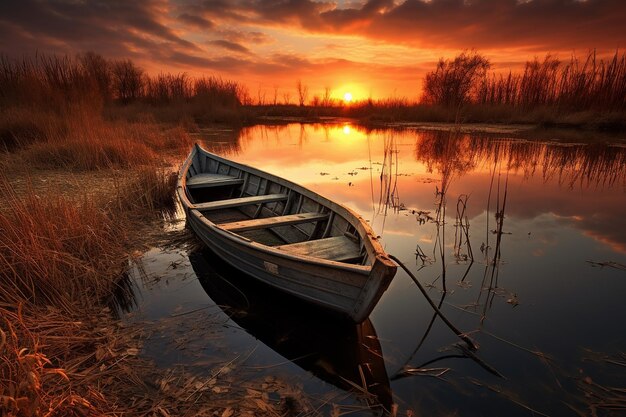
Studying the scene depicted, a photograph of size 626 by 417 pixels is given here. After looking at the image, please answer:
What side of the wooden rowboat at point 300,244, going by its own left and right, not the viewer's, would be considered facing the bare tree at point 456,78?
left

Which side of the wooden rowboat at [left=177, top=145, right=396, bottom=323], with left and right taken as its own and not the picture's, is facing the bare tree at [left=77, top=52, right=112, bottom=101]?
back

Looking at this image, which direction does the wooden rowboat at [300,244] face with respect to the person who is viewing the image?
facing the viewer and to the right of the viewer

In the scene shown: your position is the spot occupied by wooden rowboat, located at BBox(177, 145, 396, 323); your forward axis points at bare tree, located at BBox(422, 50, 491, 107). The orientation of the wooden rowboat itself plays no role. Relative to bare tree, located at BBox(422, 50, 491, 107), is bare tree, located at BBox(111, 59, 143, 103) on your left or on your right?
left

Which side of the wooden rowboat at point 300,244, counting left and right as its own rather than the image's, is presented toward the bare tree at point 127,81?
back
